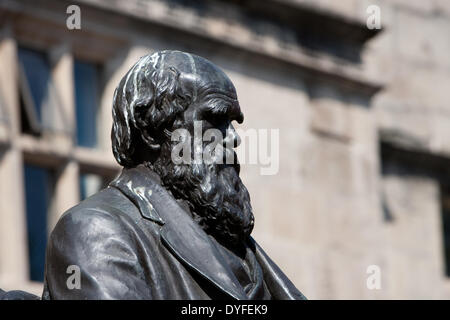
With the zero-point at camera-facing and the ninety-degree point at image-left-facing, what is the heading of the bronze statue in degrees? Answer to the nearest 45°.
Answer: approximately 315°
